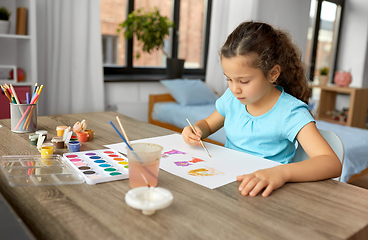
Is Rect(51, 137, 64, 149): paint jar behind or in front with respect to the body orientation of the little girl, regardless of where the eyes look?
in front

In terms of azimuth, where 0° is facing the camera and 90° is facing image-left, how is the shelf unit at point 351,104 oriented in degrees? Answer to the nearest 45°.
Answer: approximately 45°

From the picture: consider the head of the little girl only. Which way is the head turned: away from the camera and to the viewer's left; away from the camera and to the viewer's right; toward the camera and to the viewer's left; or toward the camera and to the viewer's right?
toward the camera and to the viewer's left

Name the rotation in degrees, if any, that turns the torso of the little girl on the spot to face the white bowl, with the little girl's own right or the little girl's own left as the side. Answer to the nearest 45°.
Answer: approximately 45° to the little girl's own left
